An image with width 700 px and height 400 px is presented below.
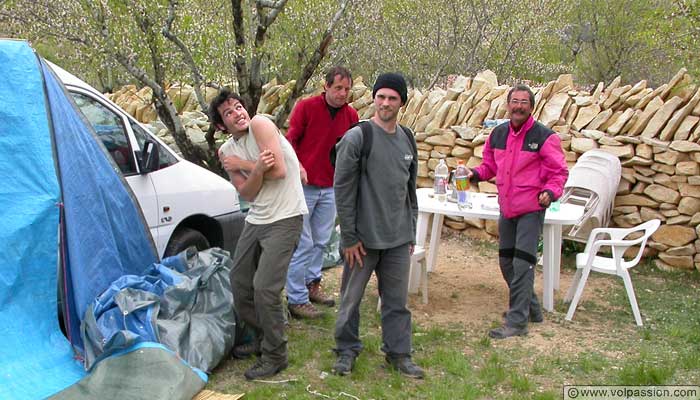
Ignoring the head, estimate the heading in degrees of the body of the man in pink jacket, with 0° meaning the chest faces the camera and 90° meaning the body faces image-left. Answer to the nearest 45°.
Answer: approximately 45°

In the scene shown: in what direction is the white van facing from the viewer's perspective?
to the viewer's right

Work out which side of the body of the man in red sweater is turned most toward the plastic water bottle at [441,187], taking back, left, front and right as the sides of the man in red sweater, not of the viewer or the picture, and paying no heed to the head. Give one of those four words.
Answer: left

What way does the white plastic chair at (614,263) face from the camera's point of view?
to the viewer's left

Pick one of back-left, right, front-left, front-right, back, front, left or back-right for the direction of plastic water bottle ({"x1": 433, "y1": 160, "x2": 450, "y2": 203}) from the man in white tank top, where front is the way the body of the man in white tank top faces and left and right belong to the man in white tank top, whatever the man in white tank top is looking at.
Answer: back

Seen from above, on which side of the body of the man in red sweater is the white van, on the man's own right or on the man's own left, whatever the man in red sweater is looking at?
on the man's own right

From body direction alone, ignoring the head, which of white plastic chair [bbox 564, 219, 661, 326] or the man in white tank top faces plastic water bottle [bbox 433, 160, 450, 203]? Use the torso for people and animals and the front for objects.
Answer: the white plastic chair

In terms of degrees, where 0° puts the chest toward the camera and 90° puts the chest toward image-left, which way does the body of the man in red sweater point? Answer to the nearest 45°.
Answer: approximately 315°
